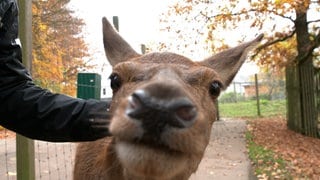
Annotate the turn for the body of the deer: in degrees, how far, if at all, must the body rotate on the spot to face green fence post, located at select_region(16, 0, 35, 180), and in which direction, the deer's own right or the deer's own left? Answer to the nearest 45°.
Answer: approximately 135° to the deer's own right

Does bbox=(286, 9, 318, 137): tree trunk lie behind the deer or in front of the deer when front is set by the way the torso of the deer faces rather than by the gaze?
behind

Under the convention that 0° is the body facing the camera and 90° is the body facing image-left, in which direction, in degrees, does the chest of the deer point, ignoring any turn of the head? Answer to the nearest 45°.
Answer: approximately 0°

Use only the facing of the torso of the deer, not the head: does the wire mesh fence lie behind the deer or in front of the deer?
behind

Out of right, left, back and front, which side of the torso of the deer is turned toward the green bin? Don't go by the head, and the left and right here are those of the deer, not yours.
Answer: back
